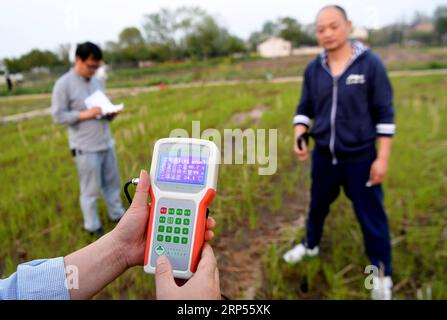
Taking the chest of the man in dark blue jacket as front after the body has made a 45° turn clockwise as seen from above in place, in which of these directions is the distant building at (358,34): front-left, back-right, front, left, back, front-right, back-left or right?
right

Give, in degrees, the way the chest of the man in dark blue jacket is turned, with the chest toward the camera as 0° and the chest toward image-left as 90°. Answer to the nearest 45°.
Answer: approximately 45°

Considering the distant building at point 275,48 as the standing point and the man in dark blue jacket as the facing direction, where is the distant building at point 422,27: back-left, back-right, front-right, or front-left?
back-left

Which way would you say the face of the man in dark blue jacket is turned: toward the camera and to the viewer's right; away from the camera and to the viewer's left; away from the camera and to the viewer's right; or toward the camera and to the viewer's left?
toward the camera and to the viewer's left

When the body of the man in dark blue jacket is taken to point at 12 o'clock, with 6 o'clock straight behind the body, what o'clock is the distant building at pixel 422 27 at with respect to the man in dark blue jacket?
The distant building is roughly at 5 o'clock from the man in dark blue jacket.

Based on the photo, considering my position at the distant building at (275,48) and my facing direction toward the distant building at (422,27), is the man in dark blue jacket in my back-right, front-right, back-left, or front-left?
back-right

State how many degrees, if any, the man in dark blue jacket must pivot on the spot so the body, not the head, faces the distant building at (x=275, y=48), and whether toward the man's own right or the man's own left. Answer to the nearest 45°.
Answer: approximately 135° to the man's own right
